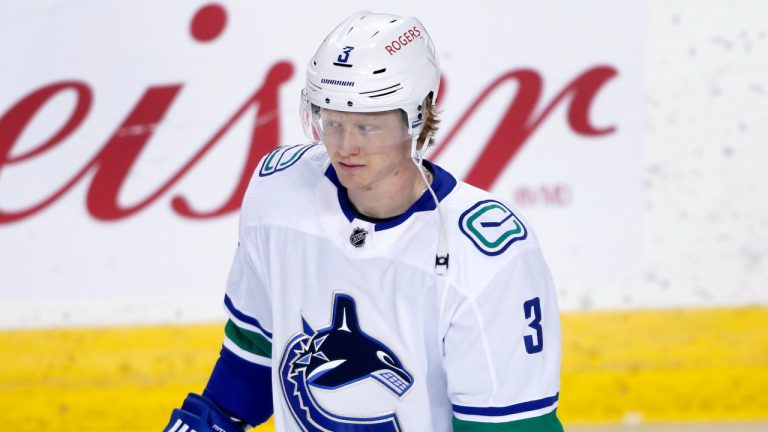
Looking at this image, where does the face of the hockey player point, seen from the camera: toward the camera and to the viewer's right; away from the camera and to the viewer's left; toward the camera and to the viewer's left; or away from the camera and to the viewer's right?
toward the camera and to the viewer's left

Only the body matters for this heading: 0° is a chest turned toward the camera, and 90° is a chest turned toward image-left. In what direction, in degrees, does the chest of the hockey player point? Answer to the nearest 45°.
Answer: approximately 45°
